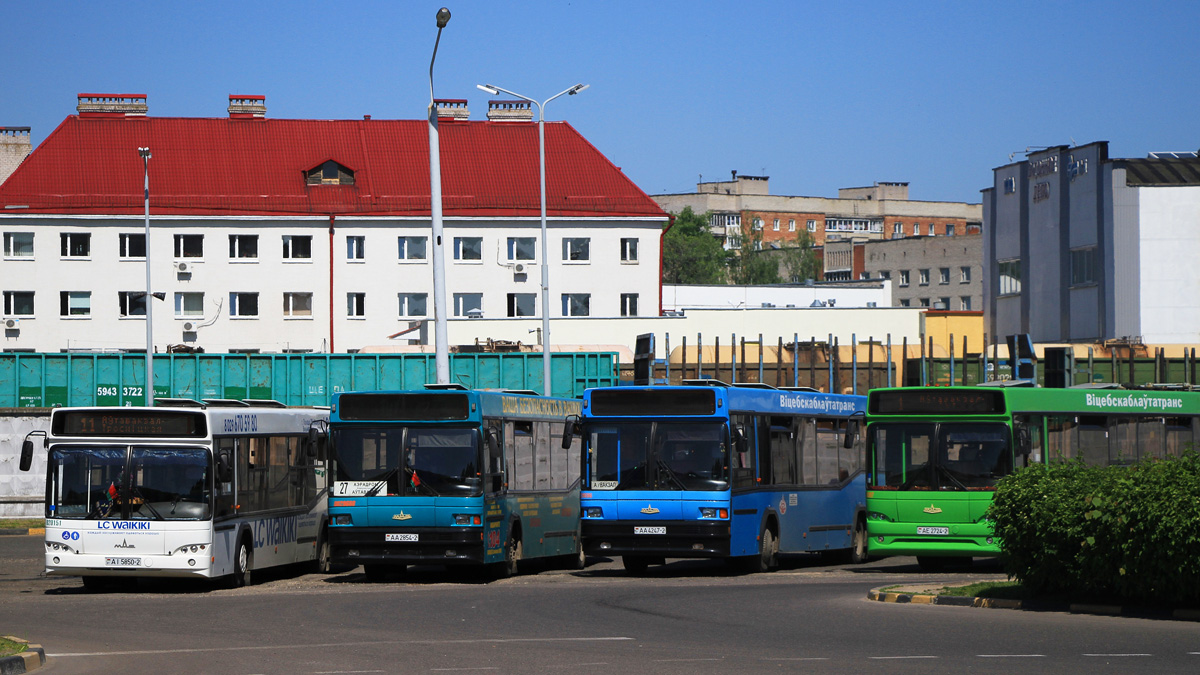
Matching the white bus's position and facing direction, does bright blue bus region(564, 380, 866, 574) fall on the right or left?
on its left

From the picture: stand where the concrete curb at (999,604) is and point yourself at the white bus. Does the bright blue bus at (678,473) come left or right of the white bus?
right

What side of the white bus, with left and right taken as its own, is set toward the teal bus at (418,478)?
left

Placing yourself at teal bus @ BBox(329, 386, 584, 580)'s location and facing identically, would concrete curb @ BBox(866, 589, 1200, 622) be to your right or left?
on your left

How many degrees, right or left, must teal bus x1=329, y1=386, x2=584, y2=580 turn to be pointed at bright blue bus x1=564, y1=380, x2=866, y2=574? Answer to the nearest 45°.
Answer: approximately 90° to its left

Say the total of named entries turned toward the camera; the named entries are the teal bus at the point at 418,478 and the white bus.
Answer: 2

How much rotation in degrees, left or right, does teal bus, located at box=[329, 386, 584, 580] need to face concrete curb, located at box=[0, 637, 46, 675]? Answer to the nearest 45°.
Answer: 0° — it already faces it

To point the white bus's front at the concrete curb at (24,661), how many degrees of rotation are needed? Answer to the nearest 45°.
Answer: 0° — it already faces it

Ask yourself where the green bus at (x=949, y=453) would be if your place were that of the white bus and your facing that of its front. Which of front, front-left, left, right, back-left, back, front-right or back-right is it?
left

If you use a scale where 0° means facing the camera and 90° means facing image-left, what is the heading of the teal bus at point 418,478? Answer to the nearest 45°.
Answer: approximately 0°

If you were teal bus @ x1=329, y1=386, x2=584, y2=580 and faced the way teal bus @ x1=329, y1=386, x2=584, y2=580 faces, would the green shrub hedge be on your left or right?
on your left

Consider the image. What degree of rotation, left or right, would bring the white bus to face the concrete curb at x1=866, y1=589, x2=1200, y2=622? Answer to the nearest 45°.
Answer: approximately 45° to its left

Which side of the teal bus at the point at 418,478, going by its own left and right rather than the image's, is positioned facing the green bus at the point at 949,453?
left
